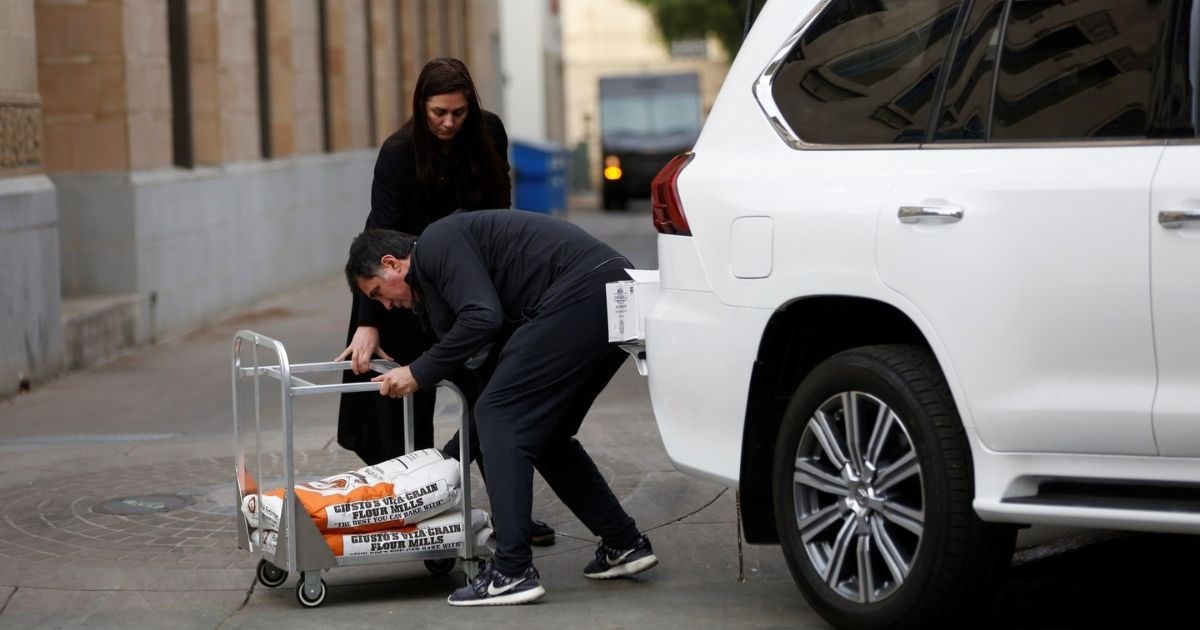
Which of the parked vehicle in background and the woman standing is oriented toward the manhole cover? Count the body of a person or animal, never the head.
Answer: the parked vehicle in background

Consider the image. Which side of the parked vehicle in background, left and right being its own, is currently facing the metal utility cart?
front

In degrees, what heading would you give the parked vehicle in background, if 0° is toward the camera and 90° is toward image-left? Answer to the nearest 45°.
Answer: approximately 0°

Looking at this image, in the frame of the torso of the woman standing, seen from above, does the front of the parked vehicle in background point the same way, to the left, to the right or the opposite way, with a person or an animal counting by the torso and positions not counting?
the same way

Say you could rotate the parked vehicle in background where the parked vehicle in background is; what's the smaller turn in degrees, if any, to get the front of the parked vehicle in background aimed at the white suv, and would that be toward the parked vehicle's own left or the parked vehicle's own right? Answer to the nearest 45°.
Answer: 0° — it already faces it

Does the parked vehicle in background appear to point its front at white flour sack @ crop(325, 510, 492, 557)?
yes

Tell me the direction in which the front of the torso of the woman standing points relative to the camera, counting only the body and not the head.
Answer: toward the camera

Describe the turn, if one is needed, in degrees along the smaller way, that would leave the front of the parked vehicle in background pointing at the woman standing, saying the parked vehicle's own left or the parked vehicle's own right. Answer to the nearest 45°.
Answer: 0° — it already faces them

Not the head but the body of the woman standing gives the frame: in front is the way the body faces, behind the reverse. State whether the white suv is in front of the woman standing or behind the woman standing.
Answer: in front

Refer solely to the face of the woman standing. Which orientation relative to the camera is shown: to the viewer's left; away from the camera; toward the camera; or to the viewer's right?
toward the camera

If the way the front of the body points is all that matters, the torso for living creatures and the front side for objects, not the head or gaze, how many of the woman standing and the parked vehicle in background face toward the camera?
2

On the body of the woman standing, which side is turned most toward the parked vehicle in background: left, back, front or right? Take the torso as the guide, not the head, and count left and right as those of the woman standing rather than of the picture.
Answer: back
